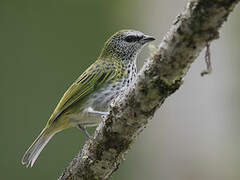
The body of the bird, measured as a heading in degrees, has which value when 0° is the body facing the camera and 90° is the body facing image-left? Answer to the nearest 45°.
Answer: approximately 270°
